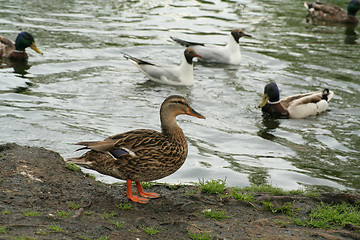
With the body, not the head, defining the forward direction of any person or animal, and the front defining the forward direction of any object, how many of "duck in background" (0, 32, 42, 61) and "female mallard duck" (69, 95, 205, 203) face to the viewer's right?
2

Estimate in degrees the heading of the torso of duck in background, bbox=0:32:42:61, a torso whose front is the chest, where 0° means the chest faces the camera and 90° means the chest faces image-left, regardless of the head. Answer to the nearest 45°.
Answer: approximately 270°

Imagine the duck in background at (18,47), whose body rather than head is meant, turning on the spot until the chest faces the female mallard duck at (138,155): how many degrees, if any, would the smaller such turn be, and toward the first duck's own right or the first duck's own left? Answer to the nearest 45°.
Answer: approximately 90° to the first duck's own right

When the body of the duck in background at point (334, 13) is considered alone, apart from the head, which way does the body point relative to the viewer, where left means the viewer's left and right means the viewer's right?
facing to the right of the viewer

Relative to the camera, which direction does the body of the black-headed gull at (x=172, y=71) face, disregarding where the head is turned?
to the viewer's right

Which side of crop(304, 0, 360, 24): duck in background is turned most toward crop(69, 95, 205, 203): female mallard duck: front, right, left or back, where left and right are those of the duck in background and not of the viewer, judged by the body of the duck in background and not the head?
right

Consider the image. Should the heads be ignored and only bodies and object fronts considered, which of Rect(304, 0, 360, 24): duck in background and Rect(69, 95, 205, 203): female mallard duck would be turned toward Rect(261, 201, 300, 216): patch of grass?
the female mallard duck

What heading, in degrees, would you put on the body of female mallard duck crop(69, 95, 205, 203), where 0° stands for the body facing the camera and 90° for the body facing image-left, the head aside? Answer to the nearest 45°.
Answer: approximately 270°

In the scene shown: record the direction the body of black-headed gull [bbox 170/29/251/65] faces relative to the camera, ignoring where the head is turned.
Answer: to the viewer's right

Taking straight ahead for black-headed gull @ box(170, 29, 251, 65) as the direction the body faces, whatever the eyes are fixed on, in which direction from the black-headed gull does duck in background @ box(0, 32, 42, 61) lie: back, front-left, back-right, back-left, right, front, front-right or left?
back
